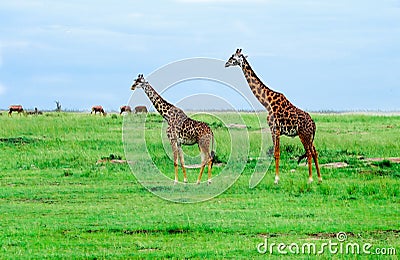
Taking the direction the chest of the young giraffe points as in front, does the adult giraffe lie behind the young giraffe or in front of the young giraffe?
behind

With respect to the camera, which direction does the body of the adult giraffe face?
to the viewer's left

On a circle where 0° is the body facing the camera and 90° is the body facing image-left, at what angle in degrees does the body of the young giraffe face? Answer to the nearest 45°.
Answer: approximately 90°

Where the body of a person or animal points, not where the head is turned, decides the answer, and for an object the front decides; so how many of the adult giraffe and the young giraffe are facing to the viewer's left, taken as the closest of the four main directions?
2
